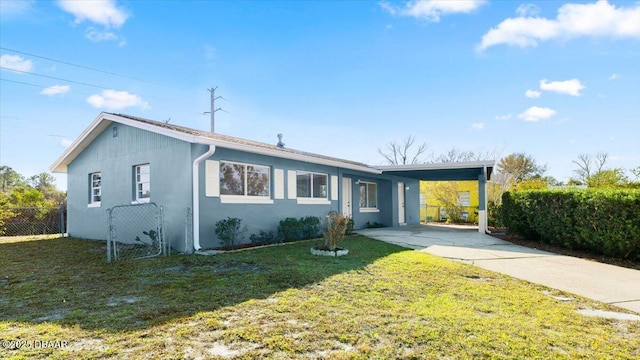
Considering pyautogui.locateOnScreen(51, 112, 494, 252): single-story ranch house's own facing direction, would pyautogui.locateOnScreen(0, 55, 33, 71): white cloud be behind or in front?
behind

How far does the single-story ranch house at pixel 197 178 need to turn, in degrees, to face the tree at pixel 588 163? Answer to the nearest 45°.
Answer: approximately 90° to its left

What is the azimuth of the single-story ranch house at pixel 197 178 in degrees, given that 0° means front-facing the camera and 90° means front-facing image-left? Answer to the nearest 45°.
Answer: approximately 315°

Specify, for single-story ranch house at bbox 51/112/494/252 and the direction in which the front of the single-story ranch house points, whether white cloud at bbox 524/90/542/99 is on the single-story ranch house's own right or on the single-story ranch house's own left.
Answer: on the single-story ranch house's own left

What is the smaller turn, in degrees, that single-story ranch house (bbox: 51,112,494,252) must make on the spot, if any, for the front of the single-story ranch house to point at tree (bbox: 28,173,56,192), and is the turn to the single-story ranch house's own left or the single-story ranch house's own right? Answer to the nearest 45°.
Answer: approximately 180°

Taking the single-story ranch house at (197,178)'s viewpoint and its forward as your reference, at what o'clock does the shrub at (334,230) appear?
The shrub is roughly at 12 o'clock from the single-story ranch house.

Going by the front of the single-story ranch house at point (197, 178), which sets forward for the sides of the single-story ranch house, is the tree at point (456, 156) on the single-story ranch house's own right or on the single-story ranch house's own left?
on the single-story ranch house's own left
